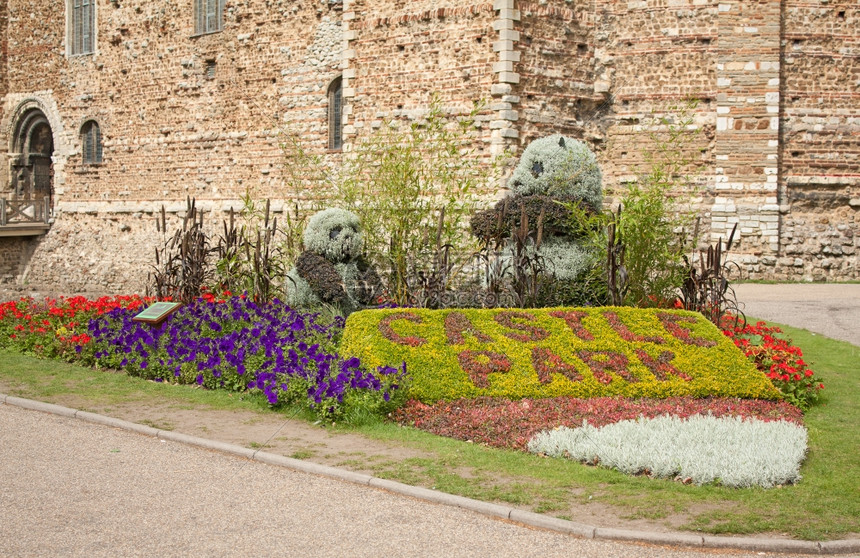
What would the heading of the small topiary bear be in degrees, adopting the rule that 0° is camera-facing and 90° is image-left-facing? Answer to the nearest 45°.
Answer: approximately 315°

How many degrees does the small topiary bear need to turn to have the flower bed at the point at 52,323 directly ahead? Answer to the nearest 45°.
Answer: approximately 135° to its right

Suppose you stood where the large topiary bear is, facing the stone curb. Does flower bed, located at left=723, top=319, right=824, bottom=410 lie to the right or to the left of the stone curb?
left

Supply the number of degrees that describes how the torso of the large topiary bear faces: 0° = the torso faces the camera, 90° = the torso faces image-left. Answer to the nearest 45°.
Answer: approximately 45°

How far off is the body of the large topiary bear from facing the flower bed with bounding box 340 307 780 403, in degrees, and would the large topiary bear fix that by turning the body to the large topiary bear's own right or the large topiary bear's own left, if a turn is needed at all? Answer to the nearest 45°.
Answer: approximately 45° to the large topiary bear's own left

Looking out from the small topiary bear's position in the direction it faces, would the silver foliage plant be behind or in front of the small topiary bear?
in front

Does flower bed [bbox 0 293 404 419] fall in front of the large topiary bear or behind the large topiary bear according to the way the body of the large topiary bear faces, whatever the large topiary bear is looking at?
in front

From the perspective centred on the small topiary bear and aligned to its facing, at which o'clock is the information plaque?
The information plaque is roughly at 4 o'clock from the small topiary bear.

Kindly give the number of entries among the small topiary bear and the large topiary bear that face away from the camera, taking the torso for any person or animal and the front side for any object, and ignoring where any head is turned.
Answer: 0

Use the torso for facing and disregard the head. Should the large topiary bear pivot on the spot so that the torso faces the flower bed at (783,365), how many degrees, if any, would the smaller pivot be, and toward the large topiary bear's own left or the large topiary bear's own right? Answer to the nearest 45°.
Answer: approximately 90° to the large topiary bear's own left
